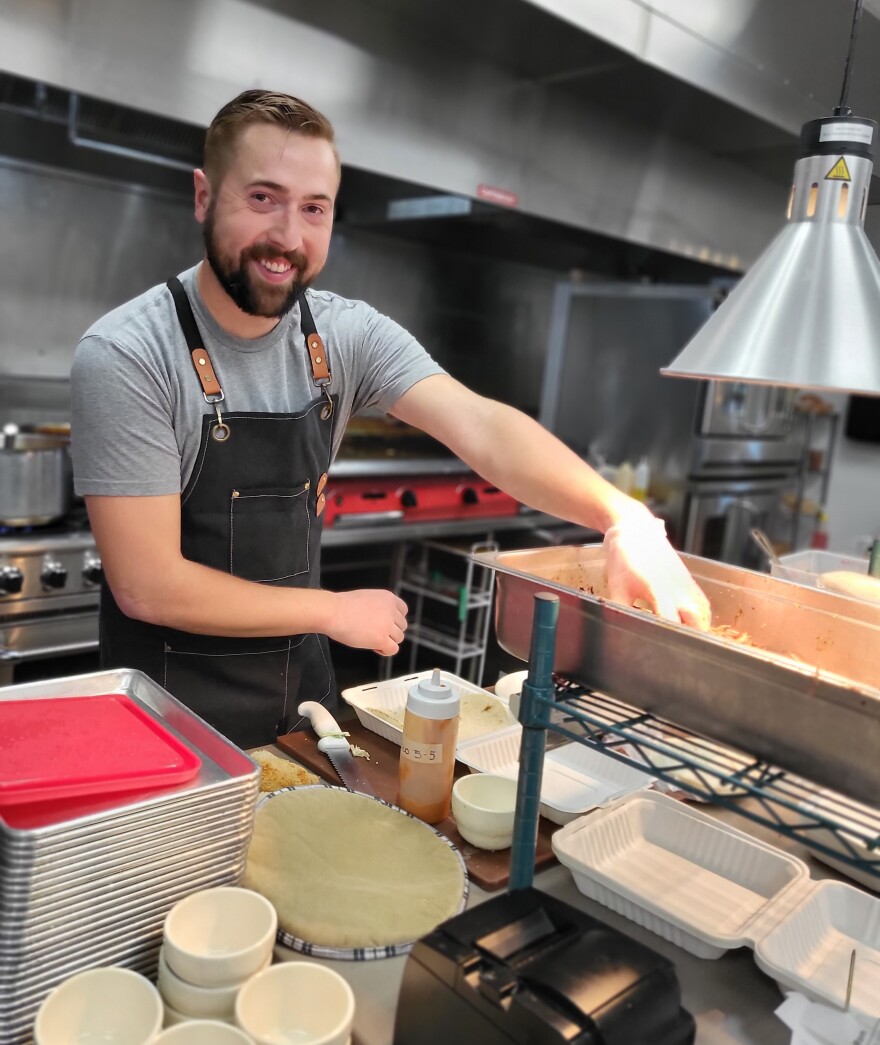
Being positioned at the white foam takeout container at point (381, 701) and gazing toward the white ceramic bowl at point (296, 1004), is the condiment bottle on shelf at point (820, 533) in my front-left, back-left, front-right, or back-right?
back-left

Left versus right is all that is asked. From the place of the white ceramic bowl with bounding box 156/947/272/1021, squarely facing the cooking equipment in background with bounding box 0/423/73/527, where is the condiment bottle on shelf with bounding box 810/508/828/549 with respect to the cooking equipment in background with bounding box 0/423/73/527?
right

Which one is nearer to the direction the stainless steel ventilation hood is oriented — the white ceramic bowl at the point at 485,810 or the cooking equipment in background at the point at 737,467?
the white ceramic bowl

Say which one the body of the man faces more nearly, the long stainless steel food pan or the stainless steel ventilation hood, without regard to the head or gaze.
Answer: the long stainless steel food pan

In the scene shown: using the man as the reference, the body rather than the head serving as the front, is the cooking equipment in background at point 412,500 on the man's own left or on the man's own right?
on the man's own left

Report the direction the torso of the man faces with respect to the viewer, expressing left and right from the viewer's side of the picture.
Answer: facing the viewer and to the right of the viewer

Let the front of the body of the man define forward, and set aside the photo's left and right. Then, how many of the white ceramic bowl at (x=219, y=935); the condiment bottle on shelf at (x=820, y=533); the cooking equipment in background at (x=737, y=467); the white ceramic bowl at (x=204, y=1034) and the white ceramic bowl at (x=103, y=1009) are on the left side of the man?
2

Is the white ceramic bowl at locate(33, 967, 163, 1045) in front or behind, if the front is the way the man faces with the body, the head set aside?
in front

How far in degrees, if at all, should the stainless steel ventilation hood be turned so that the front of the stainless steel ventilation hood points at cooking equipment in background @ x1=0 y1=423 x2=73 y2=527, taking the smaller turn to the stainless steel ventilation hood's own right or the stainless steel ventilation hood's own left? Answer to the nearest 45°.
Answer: approximately 90° to the stainless steel ventilation hood's own right

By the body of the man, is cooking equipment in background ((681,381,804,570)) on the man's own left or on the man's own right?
on the man's own left

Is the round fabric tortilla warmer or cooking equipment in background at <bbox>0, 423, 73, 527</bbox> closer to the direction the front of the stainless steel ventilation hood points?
the round fabric tortilla warmer

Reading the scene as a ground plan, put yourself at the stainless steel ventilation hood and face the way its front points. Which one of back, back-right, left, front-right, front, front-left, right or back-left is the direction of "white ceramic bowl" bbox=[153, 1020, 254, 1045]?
front-right

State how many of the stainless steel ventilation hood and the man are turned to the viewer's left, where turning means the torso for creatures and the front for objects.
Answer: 0
